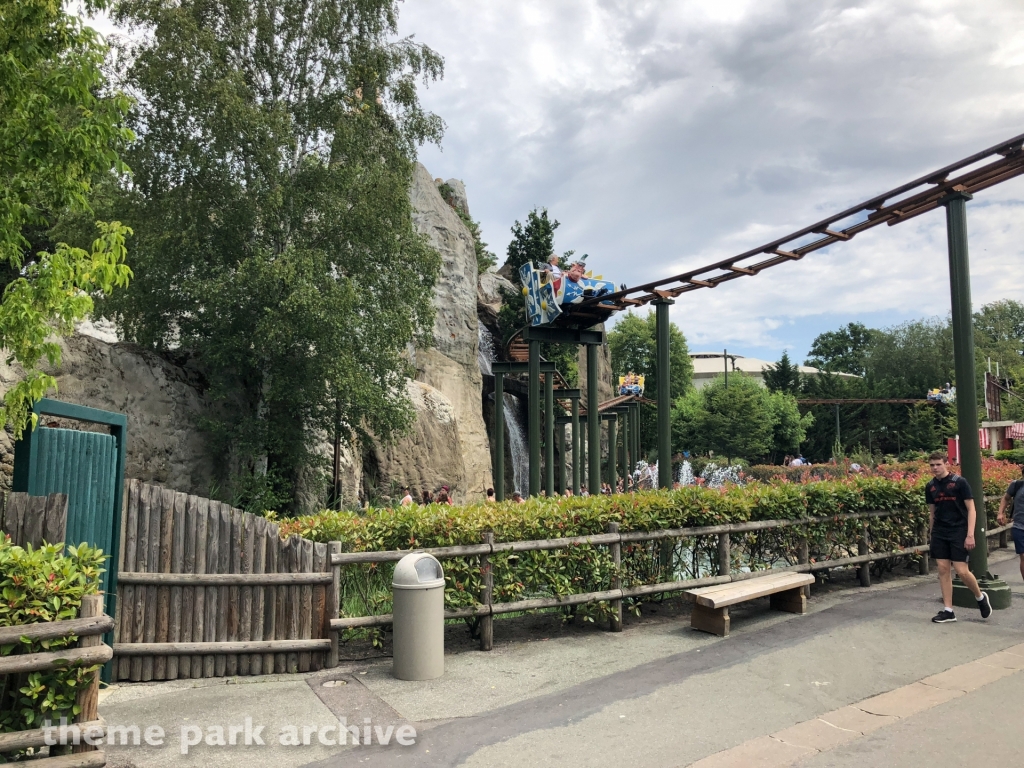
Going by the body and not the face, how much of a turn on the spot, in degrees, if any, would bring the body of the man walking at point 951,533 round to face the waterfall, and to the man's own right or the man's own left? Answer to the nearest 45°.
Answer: approximately 90° to the man's own right

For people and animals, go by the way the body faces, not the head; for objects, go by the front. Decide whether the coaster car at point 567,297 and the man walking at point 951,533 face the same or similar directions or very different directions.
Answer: very different directions

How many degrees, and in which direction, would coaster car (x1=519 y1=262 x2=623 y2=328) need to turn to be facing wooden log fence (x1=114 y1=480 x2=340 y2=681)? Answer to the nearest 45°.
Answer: approximately 90° to its left

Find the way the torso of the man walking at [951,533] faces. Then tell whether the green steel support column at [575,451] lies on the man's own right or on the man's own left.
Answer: on the man's own right

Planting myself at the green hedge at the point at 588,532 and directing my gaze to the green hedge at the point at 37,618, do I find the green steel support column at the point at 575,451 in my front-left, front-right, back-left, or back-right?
back-right

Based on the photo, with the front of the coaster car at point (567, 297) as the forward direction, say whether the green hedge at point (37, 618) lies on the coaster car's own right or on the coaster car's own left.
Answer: on the coaster car's own right
